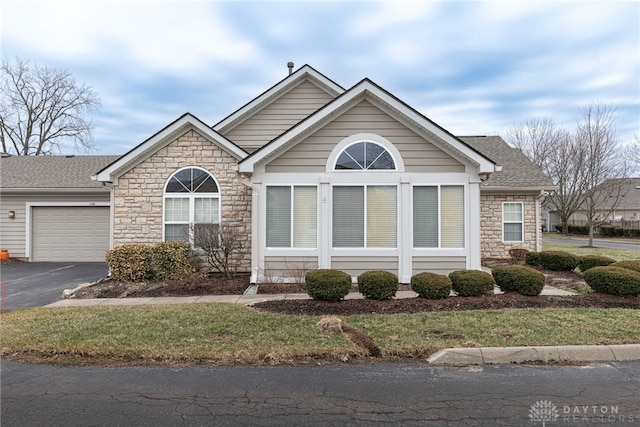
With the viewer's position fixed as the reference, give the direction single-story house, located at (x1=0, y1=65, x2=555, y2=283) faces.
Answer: facing the viewer

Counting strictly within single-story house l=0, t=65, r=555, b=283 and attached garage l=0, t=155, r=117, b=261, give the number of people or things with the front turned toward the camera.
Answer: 2

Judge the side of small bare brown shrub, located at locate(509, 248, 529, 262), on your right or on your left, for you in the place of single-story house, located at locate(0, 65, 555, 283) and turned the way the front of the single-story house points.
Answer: on your left

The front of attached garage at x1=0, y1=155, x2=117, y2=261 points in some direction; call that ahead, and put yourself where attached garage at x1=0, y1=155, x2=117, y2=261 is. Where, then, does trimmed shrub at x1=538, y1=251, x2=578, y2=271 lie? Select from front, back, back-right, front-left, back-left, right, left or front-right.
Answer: front-left

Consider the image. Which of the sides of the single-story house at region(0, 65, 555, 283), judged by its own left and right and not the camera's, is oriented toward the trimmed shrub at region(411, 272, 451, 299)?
front

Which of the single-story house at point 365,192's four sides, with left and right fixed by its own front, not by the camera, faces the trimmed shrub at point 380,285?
front

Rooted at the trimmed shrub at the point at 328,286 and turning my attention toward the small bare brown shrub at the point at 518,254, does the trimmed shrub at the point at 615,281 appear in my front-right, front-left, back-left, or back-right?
front-right

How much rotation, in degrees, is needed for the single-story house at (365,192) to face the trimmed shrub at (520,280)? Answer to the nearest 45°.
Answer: approximately 45° to its left

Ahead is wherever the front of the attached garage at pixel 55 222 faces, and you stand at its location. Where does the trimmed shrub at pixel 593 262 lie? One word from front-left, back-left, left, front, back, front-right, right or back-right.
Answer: front-left

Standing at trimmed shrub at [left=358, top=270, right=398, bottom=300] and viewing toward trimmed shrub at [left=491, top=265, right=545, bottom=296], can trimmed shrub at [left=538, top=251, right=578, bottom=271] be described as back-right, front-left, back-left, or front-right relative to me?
front-left

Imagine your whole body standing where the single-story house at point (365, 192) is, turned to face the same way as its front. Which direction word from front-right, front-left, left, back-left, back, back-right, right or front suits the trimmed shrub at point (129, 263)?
right

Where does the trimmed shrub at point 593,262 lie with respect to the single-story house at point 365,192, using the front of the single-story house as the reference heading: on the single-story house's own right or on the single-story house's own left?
on the single-story house's own left

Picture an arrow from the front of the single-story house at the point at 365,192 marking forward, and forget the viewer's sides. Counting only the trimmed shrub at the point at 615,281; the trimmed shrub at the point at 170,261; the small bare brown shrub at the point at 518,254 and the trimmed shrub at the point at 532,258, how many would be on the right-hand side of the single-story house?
1

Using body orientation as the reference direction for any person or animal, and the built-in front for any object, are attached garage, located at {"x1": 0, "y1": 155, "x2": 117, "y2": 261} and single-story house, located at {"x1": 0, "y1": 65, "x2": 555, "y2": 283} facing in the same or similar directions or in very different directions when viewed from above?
same or similar directions

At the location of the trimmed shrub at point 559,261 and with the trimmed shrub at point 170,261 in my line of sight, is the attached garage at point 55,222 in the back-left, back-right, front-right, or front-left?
front-right
